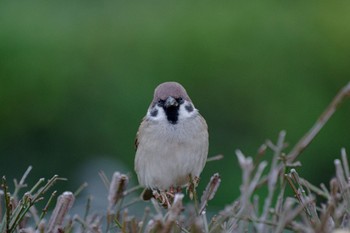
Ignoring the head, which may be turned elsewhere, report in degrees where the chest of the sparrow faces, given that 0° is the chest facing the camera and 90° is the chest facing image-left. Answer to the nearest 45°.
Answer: approximately 0°
